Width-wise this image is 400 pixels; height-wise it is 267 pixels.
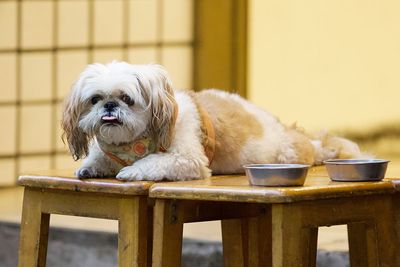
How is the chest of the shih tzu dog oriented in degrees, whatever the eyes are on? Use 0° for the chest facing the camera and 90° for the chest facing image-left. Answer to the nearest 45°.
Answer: approximately 45°
